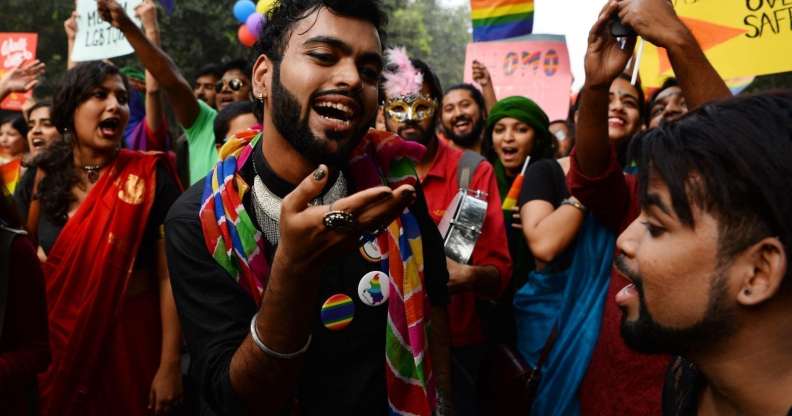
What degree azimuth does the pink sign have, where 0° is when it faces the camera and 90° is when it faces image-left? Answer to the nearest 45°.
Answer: approximately 0°

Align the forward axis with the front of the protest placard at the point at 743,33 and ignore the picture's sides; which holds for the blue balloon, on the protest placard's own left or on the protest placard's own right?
on the protest placard's own right

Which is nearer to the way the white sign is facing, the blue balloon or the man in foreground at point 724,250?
the man in foreground

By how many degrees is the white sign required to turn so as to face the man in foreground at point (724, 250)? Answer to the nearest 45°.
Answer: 0° — it already faces them

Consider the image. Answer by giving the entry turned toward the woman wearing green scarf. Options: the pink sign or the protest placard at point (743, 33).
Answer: the pink sign

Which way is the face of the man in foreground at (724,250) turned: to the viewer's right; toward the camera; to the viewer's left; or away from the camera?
to the viewer's left

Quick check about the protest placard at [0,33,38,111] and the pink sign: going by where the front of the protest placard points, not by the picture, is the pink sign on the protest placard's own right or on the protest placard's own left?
on the protest placard's own left

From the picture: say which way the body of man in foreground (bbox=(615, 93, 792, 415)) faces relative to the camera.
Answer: to the viewer's left

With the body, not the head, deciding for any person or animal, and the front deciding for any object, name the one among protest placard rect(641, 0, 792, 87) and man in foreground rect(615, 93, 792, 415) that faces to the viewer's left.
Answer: the man in foreground

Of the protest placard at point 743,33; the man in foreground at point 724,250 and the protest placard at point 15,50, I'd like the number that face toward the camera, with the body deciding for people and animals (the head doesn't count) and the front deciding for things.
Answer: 2

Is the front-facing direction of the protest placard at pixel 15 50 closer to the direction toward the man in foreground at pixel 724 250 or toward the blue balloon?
the man in foreground

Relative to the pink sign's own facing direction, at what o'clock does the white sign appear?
The white sign is roughly at 2 o'clock from the pink sign.

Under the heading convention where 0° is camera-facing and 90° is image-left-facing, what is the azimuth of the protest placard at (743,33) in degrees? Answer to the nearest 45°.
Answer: approximately 0°

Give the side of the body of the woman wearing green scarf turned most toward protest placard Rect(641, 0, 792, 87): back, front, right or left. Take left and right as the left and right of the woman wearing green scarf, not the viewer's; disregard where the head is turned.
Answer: left
